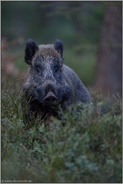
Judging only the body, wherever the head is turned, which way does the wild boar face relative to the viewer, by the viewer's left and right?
facing the viewer and to the left of the viewer

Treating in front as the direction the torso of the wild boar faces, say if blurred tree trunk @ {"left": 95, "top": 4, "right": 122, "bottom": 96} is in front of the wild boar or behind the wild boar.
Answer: behind
